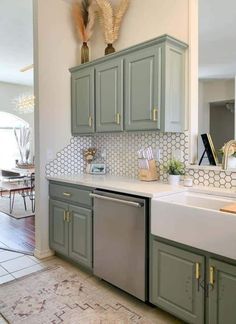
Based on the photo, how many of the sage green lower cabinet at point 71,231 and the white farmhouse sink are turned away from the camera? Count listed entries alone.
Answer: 0

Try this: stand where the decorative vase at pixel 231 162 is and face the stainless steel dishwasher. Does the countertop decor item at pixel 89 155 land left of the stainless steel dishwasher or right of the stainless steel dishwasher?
right

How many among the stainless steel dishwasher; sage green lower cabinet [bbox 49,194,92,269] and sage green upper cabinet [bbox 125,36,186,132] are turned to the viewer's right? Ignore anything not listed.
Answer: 0

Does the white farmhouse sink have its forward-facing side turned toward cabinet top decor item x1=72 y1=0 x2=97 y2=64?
no

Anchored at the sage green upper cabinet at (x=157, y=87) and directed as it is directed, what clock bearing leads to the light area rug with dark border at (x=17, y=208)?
The light area rug with dark border is roughly at 3 o'clock from the sage green upper cabinet.

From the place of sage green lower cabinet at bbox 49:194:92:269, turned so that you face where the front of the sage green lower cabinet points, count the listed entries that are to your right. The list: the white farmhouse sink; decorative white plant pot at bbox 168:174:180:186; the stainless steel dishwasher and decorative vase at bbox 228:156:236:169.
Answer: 0

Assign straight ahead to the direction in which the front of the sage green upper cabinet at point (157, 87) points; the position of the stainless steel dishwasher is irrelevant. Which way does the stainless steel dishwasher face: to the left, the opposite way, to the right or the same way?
the same way

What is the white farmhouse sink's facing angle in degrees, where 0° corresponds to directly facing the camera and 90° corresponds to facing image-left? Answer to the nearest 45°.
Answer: approximately 45°

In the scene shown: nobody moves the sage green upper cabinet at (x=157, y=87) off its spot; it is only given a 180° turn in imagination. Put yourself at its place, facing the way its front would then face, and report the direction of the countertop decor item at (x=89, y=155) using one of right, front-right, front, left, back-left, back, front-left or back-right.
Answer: left

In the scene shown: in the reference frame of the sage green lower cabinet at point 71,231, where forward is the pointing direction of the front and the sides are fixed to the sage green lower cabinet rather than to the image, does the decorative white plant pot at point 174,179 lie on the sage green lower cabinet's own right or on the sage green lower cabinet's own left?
on the sage green lower cabinet's own left

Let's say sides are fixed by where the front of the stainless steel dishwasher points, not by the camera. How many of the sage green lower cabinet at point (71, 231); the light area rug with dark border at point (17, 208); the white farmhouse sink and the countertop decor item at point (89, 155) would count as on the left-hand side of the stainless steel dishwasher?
1

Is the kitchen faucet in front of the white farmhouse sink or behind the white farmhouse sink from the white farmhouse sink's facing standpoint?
behind

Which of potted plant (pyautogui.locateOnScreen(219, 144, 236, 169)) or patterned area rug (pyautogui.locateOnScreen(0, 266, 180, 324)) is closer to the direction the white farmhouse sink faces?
the patterned area rug

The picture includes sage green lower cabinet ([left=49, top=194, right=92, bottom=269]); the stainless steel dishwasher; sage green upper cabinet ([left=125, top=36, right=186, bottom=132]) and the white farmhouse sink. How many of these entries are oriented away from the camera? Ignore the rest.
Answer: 0

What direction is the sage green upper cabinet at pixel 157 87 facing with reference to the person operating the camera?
facing the viewer and to the left of the viewer
